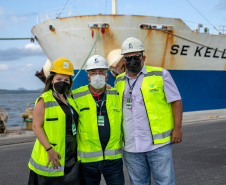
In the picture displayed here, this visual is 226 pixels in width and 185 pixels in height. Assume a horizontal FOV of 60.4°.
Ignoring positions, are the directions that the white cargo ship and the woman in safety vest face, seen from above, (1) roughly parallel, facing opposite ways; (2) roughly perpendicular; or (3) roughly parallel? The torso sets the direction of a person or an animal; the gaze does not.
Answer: roughly perpendicular

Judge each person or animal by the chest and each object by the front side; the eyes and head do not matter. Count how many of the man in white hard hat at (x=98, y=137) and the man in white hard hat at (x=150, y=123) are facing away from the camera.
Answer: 0

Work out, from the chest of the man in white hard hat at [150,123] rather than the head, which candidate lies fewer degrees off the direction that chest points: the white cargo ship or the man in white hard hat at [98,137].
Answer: the man in white hard hat

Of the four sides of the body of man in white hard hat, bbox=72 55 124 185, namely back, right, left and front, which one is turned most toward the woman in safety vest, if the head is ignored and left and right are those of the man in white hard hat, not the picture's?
right

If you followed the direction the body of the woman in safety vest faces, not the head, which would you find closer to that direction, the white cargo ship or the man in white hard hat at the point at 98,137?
the man in white hard hat

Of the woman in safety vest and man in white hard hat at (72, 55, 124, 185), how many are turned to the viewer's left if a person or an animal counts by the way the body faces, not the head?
0

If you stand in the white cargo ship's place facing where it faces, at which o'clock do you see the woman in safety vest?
The woman in safety vest is roughly at 11 o'clock from the white cargo ship.

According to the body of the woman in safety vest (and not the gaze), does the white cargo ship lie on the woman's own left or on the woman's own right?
on the woman's own left

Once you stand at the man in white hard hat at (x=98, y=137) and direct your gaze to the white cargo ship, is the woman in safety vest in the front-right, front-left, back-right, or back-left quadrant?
back-left

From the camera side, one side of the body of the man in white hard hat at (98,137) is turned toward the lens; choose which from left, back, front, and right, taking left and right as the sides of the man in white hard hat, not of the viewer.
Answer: front

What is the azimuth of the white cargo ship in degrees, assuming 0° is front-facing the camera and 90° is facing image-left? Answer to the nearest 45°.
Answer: approximately 45°

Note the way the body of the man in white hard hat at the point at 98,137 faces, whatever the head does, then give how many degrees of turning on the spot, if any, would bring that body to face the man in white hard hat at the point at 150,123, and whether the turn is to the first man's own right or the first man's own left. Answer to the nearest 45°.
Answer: approximately 90° to the first man's own left

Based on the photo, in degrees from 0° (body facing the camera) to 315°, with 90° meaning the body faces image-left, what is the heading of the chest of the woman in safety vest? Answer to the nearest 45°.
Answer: approximately 315°

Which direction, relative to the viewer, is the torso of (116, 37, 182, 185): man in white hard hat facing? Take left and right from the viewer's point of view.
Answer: facing the viewer and to the left of the viewer

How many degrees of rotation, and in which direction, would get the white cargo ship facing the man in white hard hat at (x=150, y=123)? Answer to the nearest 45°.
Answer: approximately 45° to its left

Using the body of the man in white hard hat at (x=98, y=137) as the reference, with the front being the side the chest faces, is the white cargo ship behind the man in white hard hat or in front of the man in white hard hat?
behind

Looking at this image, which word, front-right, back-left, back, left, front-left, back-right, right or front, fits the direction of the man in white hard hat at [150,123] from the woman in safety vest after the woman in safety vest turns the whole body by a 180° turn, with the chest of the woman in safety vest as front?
back-right

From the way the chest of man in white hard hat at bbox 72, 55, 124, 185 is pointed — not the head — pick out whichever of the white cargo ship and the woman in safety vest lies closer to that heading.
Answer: the woman in safety vest
